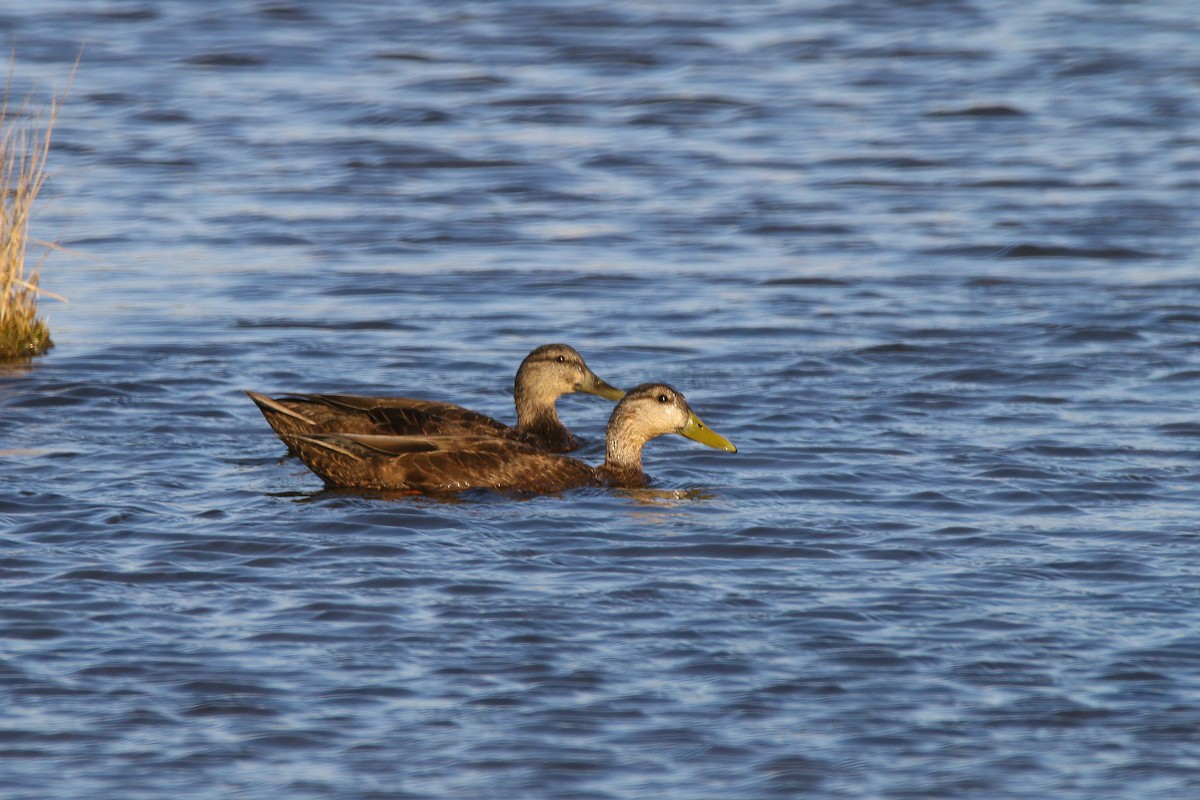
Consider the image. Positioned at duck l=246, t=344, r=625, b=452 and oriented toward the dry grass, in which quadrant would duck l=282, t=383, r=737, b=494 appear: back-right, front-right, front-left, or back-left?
back-left

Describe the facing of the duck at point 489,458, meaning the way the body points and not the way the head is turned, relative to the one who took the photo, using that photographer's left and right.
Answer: facing to the right of the viewer

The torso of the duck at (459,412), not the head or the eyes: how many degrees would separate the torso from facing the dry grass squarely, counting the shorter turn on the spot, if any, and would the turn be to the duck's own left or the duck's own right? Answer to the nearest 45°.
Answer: approximately 135° to the duck's own left

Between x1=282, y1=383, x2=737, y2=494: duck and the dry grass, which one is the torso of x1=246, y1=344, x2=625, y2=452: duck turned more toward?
the duck

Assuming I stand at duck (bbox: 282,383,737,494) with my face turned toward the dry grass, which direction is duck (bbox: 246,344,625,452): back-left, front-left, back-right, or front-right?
front-right

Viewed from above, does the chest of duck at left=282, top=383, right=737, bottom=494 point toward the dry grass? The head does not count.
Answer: no

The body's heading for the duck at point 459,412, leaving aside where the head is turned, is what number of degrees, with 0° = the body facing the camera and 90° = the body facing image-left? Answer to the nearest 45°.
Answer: approximately 270°

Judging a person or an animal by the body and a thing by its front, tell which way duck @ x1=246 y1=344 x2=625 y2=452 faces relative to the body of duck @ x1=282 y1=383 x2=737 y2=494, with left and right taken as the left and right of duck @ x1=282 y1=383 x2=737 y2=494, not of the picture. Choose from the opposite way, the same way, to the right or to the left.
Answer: the same way

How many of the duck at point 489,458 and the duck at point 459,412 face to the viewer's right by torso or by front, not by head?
2

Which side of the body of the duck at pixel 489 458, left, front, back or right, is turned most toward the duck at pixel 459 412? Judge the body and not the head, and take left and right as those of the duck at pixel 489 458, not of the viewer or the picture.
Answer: left

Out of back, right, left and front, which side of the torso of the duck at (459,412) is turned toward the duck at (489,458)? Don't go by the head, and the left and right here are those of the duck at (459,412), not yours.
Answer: right
